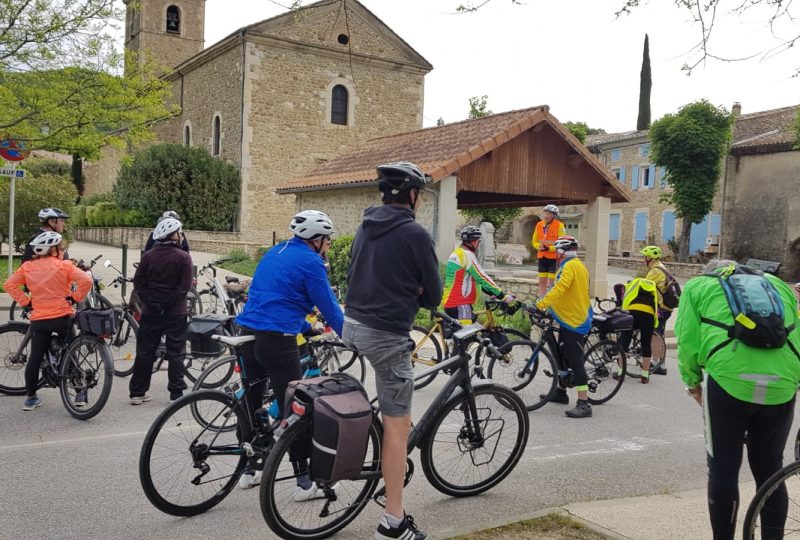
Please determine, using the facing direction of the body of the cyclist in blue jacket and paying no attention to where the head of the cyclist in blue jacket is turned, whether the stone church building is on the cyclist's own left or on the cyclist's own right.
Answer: on the cyclist's own left

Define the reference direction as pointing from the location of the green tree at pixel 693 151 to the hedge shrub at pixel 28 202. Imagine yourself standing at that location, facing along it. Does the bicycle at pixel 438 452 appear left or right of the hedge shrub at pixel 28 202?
left

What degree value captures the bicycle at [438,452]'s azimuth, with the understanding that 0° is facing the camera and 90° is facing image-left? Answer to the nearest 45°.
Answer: approximately 225°

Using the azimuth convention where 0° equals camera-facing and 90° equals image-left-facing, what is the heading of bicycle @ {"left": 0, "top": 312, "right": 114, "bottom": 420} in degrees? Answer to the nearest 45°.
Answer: approximately 135°

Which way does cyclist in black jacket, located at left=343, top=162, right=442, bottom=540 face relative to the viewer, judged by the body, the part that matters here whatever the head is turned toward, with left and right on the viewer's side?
facing away from the viewer and to the right of the viewer

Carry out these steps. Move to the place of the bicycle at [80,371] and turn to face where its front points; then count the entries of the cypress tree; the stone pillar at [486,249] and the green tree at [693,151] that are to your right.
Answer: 3

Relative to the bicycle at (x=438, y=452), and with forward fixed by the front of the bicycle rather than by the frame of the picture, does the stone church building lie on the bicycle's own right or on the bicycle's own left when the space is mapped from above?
on the bicycle's own left

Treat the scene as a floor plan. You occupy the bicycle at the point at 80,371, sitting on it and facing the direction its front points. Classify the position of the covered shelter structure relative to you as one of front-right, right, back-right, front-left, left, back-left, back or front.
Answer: right

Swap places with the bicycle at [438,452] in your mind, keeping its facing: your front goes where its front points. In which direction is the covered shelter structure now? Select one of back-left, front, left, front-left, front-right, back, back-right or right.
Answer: front-left

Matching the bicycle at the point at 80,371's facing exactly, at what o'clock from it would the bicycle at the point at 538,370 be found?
the bicycle at the point at 538,370 is roughly at 5 o'clock from the bicycle at the point at 80,371.

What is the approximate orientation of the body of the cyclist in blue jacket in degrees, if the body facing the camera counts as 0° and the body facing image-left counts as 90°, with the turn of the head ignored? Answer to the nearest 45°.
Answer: approximately 225°

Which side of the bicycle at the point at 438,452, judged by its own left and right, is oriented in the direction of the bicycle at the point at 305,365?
left

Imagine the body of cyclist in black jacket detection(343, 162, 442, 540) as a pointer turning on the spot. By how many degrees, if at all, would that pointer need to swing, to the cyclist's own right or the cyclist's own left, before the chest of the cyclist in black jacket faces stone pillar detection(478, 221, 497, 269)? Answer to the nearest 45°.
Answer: approximately 45° to the cyclist's own left

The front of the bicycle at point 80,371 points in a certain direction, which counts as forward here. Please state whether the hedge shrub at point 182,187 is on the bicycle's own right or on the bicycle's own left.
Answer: on the bicycle's own right

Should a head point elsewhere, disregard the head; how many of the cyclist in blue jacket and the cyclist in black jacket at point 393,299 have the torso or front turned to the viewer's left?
0

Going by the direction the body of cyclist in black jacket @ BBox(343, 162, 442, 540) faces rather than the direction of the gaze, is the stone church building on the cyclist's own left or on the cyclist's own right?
on the cyclist's own left

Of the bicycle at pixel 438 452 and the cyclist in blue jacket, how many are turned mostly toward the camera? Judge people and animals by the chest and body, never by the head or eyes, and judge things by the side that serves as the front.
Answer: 0
